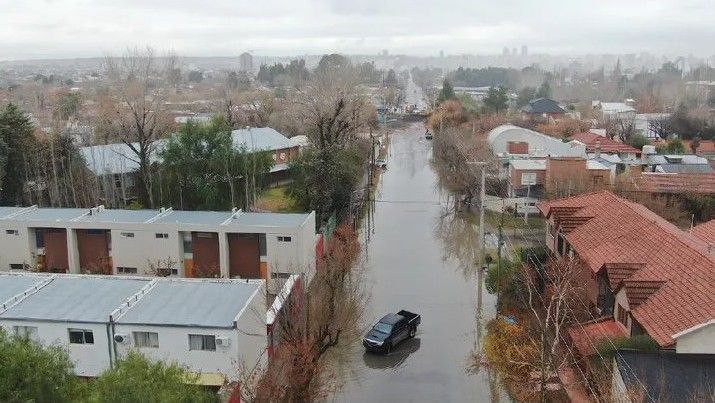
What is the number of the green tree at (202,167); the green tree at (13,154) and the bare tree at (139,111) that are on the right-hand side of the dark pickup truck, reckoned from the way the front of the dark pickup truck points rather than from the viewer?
3

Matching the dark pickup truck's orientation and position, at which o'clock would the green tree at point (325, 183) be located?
The green tree is roughly at 4 o'clock from the dark pickup truck.

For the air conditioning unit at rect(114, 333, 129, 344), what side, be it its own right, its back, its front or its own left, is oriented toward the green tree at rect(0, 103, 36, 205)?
back

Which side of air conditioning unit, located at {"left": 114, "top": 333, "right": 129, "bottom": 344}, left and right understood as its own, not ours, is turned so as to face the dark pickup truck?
left

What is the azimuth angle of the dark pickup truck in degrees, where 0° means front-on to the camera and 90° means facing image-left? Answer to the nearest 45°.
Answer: approximately 45°

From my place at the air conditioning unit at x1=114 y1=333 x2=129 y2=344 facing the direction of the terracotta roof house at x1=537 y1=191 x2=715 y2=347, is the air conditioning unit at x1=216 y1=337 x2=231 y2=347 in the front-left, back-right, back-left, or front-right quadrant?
front-right

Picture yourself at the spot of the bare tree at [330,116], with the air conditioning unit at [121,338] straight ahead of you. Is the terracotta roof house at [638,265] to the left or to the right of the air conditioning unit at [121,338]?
left

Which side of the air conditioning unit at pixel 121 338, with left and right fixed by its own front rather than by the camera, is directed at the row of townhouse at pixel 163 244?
back

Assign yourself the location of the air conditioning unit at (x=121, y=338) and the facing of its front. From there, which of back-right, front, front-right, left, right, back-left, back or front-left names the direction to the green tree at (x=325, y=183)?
back-left

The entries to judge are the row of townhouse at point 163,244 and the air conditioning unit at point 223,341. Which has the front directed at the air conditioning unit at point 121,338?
the row of townhouse

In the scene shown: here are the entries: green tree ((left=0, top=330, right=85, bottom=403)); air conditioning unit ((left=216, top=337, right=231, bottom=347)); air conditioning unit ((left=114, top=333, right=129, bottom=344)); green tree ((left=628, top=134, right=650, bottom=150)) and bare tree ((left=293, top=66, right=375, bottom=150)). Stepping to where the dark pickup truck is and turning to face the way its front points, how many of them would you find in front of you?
3

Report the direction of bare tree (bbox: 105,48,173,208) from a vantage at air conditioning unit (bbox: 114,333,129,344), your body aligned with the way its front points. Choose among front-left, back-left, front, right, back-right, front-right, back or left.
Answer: back

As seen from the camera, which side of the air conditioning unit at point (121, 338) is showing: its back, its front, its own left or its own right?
front

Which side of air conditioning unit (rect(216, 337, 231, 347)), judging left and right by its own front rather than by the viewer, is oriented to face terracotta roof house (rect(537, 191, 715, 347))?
left

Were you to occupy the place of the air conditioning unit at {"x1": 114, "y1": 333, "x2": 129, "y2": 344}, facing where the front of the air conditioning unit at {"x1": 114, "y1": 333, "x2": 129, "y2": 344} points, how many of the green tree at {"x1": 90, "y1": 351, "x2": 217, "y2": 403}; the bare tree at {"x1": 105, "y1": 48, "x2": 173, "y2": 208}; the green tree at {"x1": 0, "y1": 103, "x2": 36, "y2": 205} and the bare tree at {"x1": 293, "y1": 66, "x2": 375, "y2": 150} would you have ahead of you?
1

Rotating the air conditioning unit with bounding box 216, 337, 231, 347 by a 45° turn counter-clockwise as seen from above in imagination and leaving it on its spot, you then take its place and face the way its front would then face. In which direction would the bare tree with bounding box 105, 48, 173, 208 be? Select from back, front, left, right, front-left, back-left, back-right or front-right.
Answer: back-left

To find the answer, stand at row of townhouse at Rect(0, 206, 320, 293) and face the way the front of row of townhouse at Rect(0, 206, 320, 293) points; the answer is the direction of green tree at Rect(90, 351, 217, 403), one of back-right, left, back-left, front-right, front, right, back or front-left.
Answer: front

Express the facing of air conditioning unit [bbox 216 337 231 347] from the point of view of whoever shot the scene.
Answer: facing the viewer
